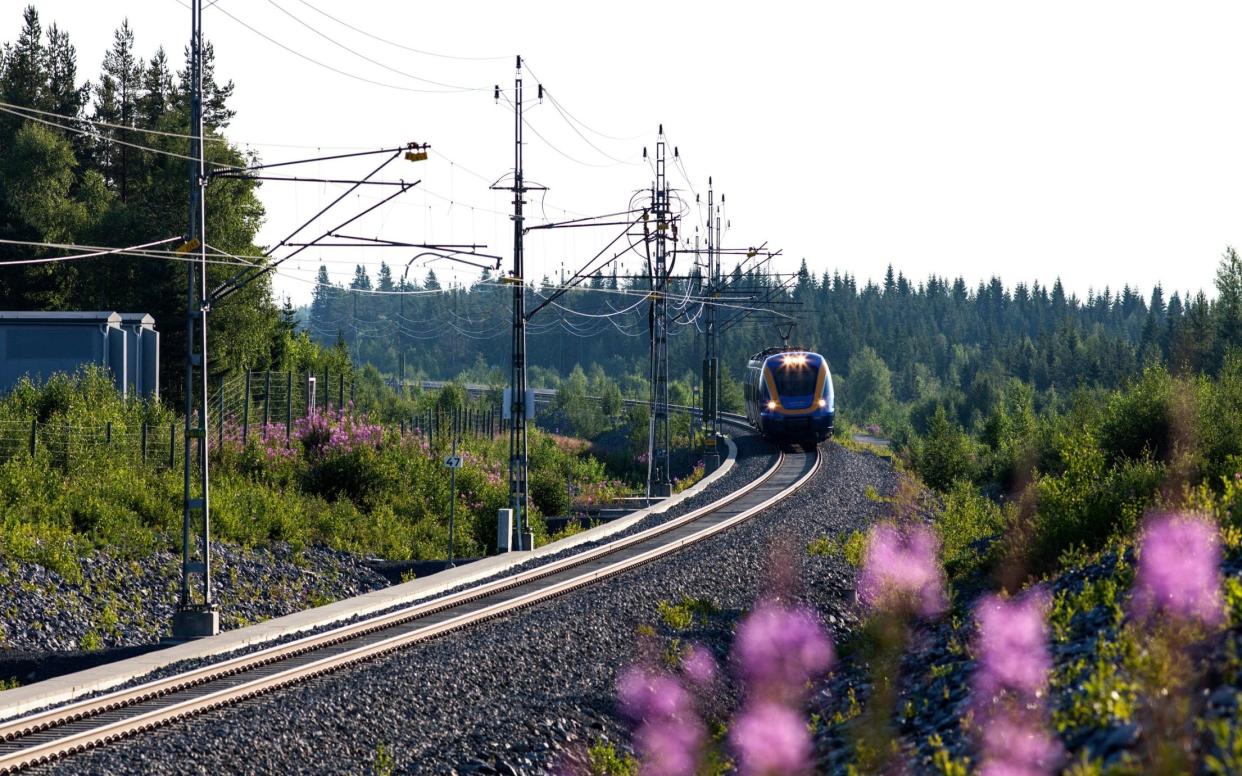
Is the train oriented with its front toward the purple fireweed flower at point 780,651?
yes

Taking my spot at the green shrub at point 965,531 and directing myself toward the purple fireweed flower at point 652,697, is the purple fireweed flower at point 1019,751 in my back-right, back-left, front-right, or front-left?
front-left

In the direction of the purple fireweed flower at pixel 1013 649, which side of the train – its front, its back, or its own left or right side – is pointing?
front

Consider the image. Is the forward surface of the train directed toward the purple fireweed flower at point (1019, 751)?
yes

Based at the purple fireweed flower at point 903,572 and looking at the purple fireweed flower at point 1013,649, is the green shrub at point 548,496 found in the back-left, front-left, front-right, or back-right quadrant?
back-right

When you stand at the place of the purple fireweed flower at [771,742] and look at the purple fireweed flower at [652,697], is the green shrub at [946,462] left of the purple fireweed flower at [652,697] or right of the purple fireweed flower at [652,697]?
right

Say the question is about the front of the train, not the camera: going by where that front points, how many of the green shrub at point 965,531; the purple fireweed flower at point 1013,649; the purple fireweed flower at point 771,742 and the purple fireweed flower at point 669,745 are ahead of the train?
4

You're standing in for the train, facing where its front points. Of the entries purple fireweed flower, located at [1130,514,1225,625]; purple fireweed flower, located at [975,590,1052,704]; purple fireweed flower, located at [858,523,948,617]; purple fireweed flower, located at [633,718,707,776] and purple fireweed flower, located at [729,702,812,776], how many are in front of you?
5

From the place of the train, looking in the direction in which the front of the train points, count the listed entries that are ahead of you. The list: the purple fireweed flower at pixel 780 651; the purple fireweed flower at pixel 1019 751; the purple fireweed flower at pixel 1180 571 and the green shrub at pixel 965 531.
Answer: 4

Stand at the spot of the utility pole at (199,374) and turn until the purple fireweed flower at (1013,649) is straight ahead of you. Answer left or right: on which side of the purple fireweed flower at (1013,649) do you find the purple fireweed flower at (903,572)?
left

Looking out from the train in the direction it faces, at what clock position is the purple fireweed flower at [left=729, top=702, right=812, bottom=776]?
The purple fireweed flower is roughly at 12 o'clock from the train.

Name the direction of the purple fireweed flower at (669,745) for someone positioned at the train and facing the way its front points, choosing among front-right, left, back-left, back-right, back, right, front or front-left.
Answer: front

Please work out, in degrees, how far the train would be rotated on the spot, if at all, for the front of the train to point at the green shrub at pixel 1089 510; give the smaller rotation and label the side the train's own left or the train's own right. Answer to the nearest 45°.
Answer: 0° — it already faces it

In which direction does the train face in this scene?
toward the camera

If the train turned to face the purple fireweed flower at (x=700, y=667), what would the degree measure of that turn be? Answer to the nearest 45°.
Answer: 0° — it already faces it

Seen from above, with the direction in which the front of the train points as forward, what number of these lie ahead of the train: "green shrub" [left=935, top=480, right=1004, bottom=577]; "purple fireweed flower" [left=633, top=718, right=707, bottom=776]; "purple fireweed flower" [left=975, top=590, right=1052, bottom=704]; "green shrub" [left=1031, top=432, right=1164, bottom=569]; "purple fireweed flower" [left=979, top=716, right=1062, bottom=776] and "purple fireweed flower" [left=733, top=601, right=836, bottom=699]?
6

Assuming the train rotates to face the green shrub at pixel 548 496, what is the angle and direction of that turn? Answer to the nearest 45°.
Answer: approximately 45° to its right
